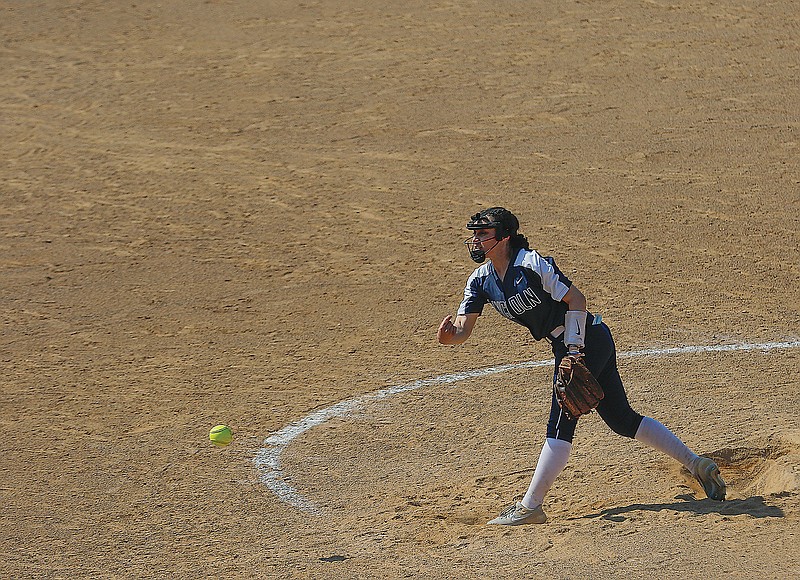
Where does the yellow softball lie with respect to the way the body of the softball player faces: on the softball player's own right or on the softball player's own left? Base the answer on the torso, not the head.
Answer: on the softball player's own right

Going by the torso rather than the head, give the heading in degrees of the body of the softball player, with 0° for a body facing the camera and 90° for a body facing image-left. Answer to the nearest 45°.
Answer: approximately 45°
